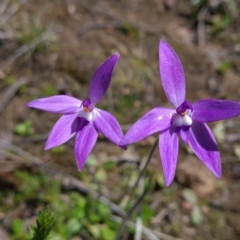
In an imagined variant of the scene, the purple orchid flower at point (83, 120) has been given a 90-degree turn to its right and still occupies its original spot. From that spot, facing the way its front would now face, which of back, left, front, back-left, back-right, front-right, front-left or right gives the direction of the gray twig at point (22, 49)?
right

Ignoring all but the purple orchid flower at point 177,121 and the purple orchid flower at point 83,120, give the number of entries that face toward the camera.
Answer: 2

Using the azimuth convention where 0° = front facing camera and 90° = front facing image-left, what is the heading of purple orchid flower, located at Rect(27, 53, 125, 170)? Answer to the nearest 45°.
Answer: approximately 0°

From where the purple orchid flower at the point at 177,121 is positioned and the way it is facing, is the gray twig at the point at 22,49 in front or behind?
behind

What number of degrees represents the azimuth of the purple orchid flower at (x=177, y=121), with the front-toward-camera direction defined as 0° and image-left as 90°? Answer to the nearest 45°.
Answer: approximately 0°
